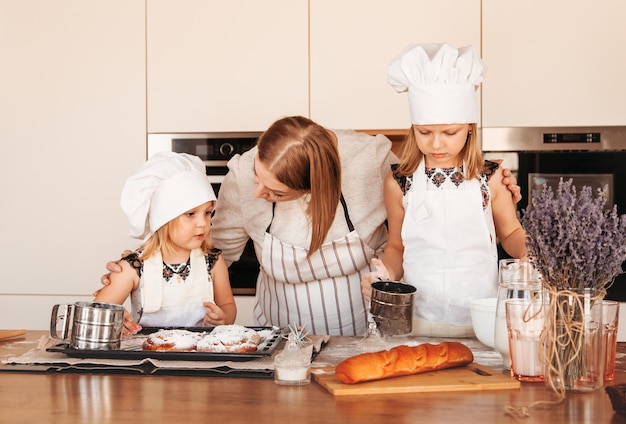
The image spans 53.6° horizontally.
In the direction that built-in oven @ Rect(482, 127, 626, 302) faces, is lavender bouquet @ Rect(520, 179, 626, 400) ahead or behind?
ahead

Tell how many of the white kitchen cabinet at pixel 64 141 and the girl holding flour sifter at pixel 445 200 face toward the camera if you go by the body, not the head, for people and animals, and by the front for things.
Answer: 2

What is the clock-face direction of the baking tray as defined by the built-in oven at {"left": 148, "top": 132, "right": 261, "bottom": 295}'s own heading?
The baking tray is roughly at 12 o'clock from the built-in oven.

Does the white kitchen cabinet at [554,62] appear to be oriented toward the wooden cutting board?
yes

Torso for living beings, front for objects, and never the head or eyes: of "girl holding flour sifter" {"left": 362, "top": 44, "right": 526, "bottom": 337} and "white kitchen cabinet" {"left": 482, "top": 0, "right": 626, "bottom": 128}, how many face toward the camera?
2

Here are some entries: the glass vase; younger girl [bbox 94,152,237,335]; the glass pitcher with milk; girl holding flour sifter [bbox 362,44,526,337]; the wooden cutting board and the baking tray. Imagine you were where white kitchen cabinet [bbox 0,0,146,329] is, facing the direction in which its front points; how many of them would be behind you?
0

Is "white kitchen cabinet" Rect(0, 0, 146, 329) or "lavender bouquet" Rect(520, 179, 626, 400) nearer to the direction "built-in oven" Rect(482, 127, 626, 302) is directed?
the lavender bouquet

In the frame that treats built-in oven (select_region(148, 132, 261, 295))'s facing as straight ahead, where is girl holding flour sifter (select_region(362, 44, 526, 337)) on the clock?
The girl holding flour sifter is roughly at 11 o'clock from the built-in oven.

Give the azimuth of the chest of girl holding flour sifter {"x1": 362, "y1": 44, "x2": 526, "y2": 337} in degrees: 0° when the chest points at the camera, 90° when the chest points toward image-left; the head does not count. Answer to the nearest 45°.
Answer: approximately 0°

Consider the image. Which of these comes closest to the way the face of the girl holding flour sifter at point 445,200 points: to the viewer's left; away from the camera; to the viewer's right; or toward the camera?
toward the camera

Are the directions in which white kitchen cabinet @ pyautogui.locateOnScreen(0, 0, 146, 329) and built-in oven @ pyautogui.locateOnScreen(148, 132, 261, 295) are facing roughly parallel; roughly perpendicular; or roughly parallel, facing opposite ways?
roughly parallel

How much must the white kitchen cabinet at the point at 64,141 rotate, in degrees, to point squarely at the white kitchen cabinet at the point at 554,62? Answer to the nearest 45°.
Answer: approximately 45° to its left

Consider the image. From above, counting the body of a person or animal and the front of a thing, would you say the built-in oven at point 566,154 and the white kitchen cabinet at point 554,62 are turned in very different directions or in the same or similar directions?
same or similar directions

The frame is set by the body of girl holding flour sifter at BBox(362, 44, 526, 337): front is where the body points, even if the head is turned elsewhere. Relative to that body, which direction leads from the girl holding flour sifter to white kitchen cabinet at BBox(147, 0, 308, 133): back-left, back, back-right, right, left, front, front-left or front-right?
back-right

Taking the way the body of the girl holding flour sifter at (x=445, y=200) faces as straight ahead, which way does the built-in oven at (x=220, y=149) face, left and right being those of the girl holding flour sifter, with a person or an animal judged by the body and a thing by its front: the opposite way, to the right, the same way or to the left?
the same way

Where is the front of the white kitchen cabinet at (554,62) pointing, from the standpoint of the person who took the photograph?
facing the viewer

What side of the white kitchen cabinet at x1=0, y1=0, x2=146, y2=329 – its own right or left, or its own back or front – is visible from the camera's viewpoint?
front

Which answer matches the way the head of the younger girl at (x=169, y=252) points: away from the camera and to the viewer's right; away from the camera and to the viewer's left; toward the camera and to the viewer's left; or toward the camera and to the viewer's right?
toward the camera and to the viewer's right

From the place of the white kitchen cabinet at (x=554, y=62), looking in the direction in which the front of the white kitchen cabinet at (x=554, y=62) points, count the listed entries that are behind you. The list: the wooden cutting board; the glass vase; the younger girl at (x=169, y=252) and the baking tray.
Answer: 0
